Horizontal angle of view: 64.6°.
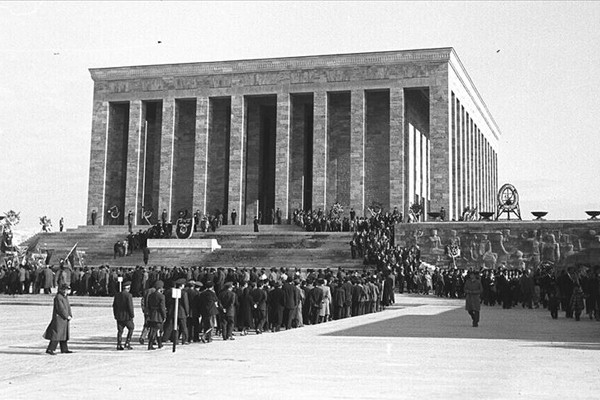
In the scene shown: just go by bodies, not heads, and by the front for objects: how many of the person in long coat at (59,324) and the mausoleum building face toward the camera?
1

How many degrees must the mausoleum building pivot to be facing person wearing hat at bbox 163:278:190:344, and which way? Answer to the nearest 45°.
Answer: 0° — it already faces them

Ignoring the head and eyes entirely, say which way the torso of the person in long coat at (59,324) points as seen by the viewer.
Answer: to the viewer's right

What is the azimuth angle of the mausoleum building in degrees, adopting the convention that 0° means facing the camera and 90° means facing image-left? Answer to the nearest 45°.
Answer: approximately 0°

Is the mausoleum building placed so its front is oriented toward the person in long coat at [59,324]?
yes

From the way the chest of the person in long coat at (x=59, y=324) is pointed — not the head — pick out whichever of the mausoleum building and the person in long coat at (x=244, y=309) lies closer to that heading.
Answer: the person in long coat

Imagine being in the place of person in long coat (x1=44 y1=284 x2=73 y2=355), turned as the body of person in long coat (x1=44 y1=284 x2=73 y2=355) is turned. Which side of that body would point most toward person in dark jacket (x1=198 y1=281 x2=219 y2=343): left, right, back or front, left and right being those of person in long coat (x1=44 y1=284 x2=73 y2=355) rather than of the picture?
front

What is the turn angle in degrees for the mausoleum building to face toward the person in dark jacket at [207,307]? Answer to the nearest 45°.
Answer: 0° — it already faces them

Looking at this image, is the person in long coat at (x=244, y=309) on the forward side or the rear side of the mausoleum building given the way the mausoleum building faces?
on the forward side

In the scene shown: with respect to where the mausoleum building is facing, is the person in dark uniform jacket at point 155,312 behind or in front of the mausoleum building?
in front

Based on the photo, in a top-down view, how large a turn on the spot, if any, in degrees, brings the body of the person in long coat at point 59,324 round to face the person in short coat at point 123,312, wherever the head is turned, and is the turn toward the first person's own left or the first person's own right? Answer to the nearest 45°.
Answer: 0° — they already face them

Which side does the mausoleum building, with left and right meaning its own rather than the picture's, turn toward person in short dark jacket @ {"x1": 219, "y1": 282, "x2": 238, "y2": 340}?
front
